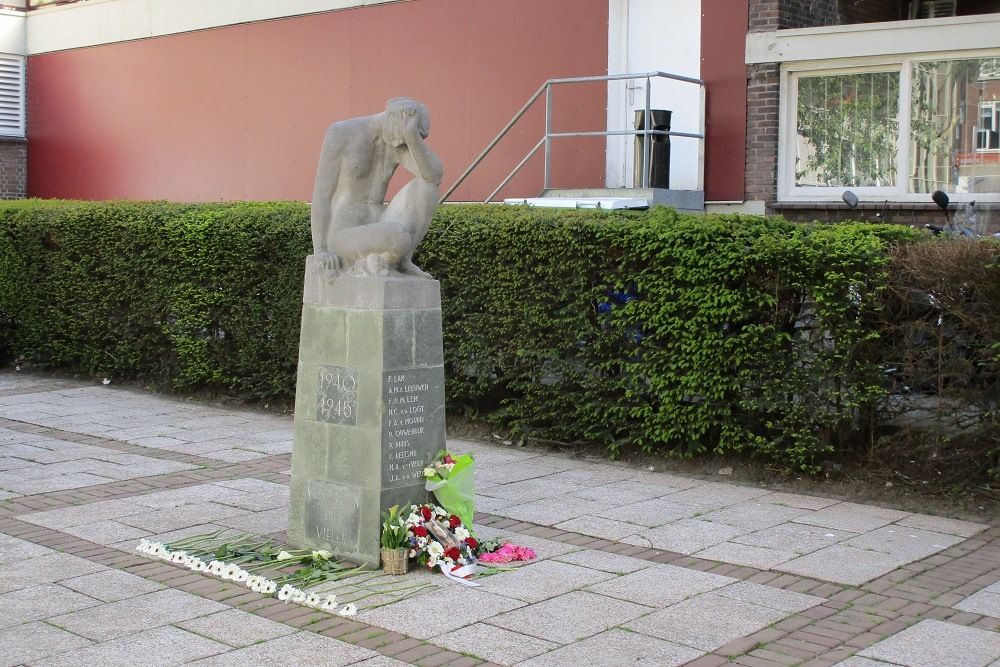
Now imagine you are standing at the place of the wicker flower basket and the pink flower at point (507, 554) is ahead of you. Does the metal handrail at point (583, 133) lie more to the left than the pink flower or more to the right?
left

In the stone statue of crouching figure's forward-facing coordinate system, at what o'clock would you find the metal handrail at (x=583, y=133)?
The metal handrail is roughly at 8 o'clock from the stone statue of crouching figure.

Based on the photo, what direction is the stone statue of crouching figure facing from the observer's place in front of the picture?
facing the viewer and to the right of the viewer

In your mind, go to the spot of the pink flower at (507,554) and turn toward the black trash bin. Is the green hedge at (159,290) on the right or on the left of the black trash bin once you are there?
left

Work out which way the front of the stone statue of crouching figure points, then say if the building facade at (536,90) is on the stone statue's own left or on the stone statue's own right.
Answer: on the stone statue's own left

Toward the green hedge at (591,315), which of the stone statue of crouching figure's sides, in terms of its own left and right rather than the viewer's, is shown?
left
